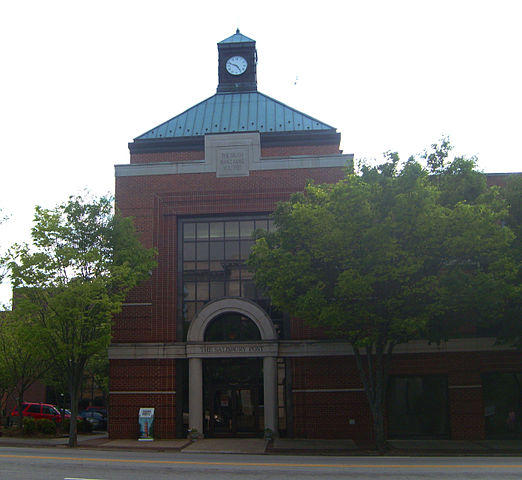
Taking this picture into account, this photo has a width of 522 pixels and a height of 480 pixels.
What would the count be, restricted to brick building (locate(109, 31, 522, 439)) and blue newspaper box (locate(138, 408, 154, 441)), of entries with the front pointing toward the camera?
2

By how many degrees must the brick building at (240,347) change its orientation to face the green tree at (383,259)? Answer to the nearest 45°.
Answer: approximately 45° to its left

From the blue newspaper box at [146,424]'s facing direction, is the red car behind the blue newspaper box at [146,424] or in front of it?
behind

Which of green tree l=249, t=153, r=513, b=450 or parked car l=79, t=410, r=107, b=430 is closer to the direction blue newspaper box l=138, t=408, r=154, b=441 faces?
the green tree

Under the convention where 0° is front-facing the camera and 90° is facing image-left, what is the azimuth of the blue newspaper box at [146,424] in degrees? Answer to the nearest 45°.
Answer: approximately 0°

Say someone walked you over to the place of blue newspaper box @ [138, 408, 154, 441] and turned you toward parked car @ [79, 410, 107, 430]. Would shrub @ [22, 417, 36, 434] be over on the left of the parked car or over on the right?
left

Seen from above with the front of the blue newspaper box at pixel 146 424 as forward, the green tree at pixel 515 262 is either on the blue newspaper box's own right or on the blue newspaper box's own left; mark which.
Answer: on the blue newspaper box's own left

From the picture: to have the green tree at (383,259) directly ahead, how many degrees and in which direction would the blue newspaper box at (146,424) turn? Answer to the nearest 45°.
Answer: approximately 45° to its left

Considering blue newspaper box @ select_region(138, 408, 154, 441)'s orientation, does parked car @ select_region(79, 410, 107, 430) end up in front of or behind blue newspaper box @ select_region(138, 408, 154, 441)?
behind

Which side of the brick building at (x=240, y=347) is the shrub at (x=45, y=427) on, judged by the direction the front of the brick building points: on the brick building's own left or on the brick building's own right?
on the brick building's own right
